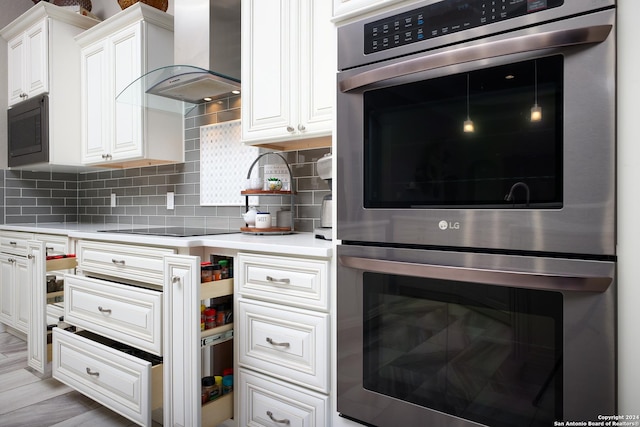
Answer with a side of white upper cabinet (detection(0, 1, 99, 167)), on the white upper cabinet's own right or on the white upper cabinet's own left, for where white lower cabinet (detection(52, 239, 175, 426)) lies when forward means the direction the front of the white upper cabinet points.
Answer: on the white upper cabinet's own left

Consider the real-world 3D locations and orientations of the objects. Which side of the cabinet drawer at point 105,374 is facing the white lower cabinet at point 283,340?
left

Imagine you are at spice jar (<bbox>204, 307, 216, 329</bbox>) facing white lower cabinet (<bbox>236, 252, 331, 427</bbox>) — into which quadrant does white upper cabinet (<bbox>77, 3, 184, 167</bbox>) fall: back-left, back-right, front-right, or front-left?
back-left

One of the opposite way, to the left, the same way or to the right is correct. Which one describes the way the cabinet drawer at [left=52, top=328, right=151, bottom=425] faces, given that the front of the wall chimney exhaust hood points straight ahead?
the same way

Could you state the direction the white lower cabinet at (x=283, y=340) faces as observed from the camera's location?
facing the viewer and to the left of the viewer

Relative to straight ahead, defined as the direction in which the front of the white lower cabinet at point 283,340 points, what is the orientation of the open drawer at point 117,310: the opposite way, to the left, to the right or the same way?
the same way

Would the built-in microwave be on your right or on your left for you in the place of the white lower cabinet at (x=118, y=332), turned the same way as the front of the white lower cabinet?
on your right

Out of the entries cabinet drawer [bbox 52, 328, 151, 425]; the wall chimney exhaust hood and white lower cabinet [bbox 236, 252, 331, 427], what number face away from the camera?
0

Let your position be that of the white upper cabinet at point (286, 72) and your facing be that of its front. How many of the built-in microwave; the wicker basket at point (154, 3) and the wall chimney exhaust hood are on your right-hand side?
3

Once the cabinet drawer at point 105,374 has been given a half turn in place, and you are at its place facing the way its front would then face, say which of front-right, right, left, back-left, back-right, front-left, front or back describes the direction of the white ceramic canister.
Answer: front-right
